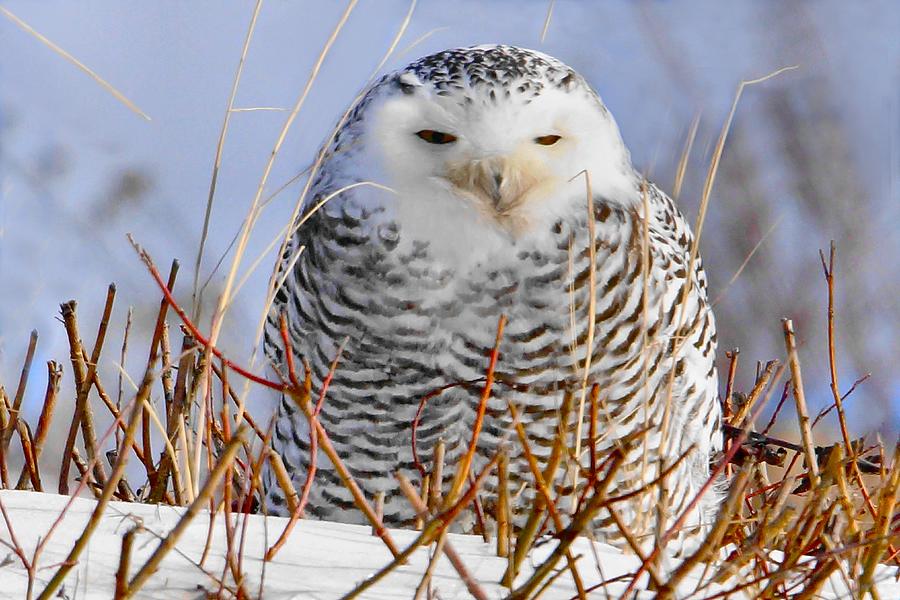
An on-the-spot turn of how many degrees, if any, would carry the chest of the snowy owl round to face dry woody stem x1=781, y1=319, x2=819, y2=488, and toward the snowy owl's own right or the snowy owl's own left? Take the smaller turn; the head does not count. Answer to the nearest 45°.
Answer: approximately 45° to the snowy owl's own left

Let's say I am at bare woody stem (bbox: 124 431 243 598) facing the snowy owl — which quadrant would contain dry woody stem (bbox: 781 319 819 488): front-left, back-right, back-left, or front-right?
front-right

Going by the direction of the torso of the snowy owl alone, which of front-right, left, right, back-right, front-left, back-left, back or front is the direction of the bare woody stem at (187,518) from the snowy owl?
front

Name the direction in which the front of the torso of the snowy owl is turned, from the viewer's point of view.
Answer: toward the camera
